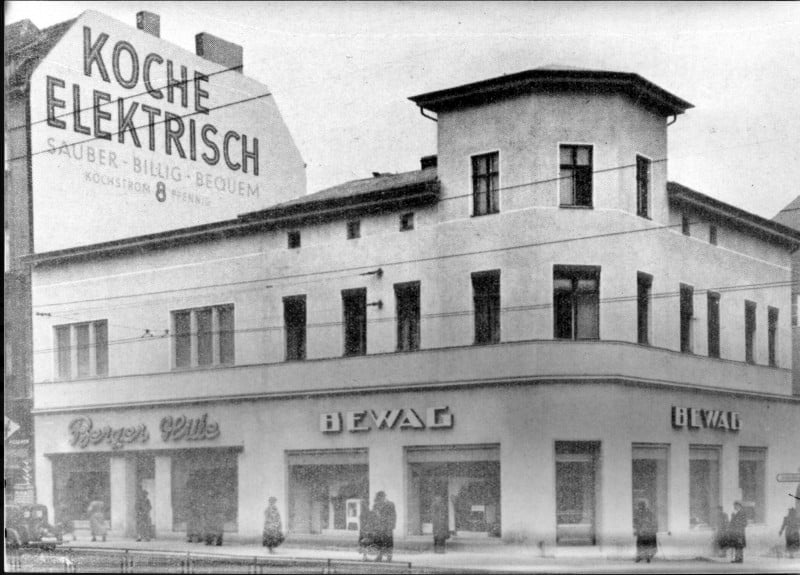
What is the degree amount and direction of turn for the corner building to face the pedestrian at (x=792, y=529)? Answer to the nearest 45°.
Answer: approximately 90° to its left

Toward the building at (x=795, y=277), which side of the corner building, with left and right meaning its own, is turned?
left

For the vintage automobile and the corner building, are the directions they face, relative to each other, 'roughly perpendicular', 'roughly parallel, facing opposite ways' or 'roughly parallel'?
roughly perpendicular

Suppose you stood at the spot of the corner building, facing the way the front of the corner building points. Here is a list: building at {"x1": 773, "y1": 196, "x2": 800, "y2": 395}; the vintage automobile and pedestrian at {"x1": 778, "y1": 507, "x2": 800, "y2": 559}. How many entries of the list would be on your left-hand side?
2

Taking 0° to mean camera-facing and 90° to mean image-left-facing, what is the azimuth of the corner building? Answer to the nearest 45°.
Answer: approximately 0°
